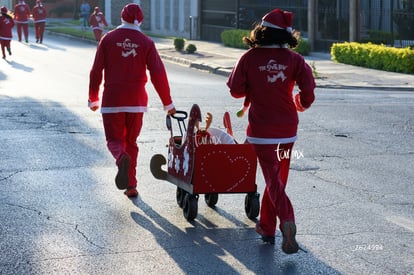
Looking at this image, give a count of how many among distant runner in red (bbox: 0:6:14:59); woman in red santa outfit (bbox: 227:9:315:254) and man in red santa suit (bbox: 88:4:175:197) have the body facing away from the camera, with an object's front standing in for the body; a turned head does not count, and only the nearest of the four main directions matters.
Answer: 3

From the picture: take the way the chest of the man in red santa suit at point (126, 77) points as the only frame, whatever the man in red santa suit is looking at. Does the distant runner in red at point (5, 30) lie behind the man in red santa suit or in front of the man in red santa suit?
in front

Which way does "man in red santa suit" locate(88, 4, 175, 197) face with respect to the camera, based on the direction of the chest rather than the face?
away from the camera

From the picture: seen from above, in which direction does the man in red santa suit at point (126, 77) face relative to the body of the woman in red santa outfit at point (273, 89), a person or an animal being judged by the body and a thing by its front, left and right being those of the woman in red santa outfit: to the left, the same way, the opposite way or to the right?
the same way

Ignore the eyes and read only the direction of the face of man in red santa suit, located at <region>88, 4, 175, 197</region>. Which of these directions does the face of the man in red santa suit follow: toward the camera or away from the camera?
away from the camera

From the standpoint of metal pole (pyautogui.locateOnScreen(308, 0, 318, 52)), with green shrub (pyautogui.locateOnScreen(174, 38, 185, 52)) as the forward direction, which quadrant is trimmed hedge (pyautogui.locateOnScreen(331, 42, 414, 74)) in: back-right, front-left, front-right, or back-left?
back-left

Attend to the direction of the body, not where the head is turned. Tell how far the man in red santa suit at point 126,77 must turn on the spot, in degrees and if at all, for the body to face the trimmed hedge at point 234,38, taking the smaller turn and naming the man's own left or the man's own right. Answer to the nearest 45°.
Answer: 0° — they already face it

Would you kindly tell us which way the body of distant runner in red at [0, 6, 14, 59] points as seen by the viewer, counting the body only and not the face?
away from the camera

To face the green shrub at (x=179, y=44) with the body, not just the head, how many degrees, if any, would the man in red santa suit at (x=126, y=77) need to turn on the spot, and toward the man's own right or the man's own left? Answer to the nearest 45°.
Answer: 0° — they already face it

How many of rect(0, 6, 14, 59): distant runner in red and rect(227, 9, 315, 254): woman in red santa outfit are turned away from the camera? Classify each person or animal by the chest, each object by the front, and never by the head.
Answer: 2

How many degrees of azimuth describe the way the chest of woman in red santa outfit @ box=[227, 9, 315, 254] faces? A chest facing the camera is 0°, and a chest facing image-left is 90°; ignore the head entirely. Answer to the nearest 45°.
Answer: approximately 180°

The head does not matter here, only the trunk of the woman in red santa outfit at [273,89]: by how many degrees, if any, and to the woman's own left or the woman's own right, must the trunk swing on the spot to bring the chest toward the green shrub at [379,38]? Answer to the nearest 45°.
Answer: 0° — they already face it

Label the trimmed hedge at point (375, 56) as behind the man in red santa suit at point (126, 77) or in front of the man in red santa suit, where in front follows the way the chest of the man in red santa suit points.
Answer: in front
